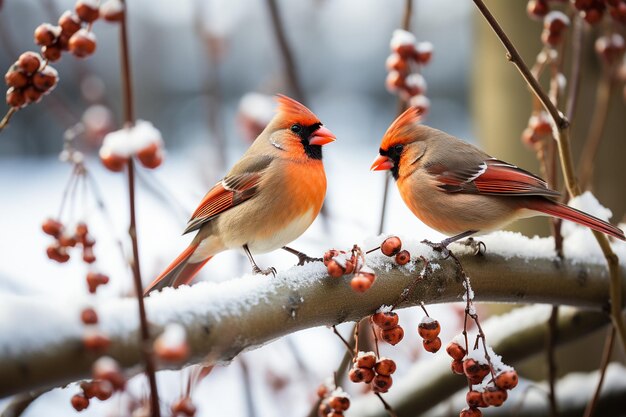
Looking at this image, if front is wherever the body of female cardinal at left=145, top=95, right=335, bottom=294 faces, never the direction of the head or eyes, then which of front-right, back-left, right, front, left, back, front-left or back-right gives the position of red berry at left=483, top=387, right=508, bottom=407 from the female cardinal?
front-right

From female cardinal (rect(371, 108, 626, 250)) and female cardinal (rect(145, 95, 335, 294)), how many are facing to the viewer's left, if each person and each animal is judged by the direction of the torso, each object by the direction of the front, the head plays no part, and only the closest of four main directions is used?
1

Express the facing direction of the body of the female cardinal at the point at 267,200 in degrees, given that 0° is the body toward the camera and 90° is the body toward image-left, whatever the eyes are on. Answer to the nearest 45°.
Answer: approximately 270°

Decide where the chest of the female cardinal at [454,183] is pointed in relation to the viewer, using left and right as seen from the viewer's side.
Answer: facing to the left of the viewer

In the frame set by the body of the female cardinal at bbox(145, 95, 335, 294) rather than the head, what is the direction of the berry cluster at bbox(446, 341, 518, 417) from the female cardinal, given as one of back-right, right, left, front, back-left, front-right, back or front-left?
front-right

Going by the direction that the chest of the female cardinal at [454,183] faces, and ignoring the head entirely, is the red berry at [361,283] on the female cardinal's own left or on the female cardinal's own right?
on the female cardinal's own left

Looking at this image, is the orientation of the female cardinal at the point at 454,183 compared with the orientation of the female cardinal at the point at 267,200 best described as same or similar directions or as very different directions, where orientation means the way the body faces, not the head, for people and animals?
very different directions
